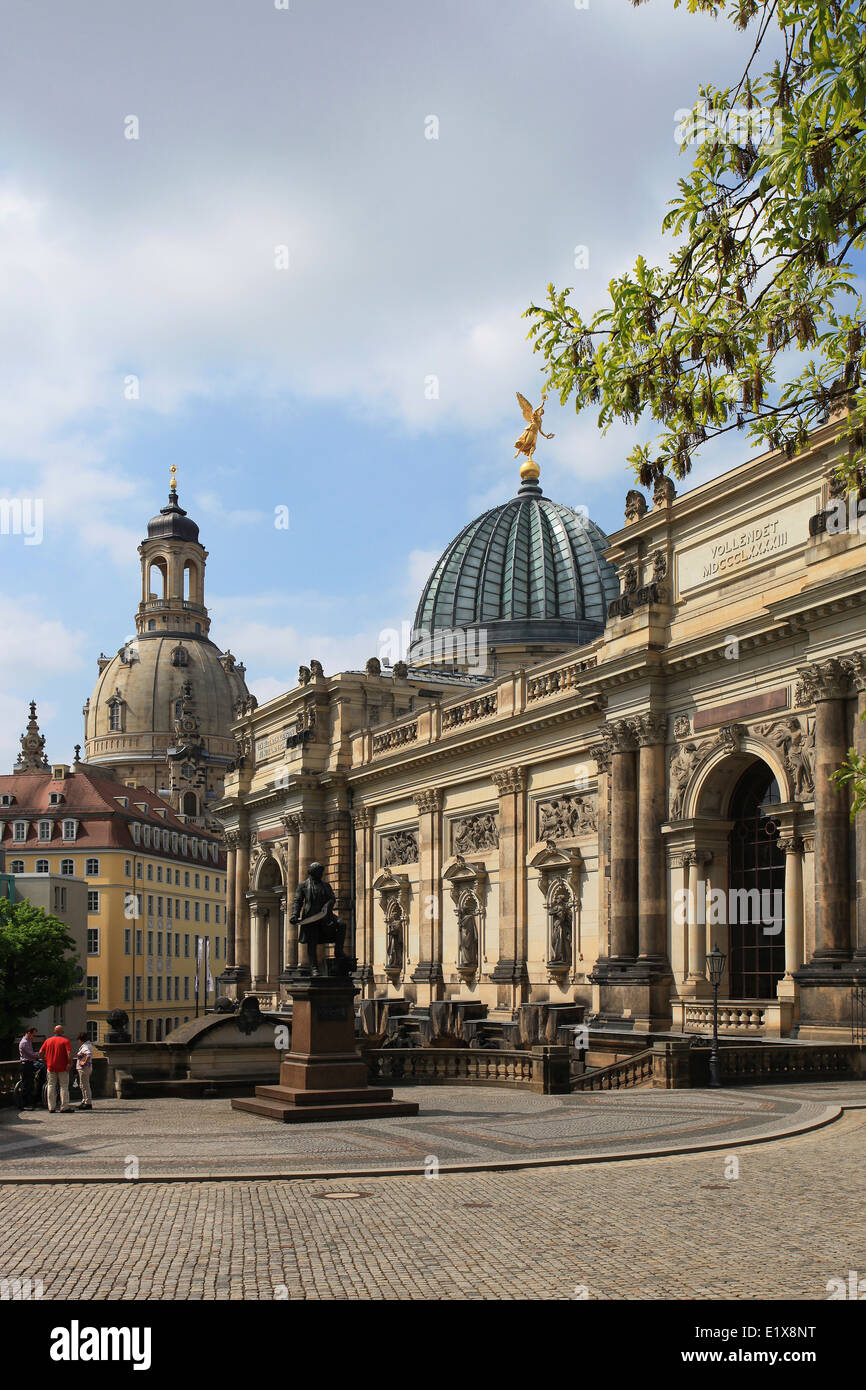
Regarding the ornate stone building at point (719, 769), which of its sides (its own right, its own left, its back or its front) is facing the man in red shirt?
front

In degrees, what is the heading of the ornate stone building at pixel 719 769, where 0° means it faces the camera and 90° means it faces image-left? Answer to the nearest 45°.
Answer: approximately 45°

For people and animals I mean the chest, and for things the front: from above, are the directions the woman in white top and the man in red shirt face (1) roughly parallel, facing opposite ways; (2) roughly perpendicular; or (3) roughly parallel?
roughly perpendicular

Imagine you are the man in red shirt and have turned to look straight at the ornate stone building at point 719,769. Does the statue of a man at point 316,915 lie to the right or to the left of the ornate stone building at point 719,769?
right

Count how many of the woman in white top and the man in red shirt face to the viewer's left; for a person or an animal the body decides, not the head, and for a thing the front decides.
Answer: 1

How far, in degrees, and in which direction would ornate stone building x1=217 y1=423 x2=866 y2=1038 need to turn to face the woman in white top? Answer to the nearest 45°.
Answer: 0° — it already faces them

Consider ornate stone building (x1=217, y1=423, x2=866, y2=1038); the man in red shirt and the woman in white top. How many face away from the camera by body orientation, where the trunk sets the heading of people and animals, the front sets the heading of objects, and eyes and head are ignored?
1

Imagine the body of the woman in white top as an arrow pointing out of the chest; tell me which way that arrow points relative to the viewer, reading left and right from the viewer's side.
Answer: facing to the left of the viewer

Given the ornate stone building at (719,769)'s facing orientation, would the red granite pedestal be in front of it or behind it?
in front

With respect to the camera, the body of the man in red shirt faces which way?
away from the camera

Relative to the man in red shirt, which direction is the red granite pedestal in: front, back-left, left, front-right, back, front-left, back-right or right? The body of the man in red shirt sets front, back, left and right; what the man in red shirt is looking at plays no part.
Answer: back-right
